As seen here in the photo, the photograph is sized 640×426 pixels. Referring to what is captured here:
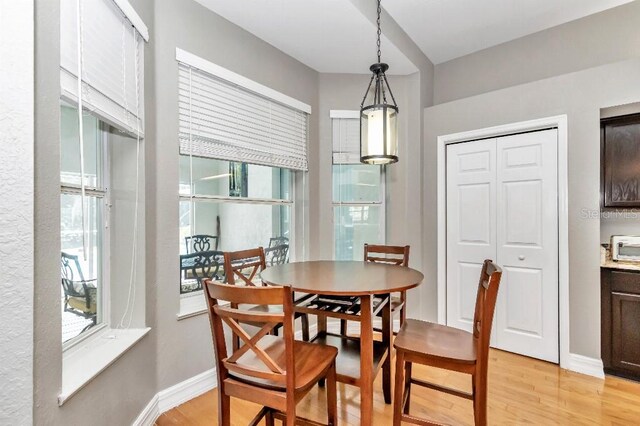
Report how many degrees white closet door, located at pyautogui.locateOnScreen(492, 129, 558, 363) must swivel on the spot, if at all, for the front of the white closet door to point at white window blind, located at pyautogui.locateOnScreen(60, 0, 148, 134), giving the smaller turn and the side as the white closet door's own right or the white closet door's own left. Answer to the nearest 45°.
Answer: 0° — it already faces it

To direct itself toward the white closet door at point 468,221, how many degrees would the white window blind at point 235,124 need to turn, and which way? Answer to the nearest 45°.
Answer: approximately 45° to its left

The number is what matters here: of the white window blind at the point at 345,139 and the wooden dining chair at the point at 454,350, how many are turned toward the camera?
1

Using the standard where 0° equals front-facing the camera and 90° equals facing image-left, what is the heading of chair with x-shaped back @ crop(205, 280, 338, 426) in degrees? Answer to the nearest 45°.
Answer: approximately 225°

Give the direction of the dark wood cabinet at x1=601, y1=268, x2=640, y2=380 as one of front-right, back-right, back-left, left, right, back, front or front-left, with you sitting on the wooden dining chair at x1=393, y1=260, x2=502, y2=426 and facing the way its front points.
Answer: back-right

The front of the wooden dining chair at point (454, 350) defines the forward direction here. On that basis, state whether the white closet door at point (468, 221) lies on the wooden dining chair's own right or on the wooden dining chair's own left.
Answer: on the wooden dining chair's own right

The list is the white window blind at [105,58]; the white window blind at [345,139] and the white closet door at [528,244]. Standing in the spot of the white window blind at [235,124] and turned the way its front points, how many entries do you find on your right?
1

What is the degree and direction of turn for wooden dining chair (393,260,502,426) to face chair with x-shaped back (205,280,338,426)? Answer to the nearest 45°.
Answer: approximately 45° to its left

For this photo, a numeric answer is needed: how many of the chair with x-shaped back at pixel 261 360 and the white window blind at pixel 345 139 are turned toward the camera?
1

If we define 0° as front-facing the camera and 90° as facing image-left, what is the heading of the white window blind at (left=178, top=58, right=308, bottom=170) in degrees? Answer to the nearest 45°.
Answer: approximately 315°

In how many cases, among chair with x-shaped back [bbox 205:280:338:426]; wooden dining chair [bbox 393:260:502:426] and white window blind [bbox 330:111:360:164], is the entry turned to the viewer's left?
1

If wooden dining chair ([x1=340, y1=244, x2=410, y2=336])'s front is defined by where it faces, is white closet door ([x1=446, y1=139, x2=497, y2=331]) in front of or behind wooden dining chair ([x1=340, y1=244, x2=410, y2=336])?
behind

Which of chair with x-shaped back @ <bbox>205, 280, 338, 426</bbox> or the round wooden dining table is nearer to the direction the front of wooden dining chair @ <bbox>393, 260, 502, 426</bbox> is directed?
the round wooden dining table

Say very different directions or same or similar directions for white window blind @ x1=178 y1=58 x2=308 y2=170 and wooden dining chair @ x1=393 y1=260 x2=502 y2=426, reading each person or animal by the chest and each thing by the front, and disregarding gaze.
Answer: very different directions
